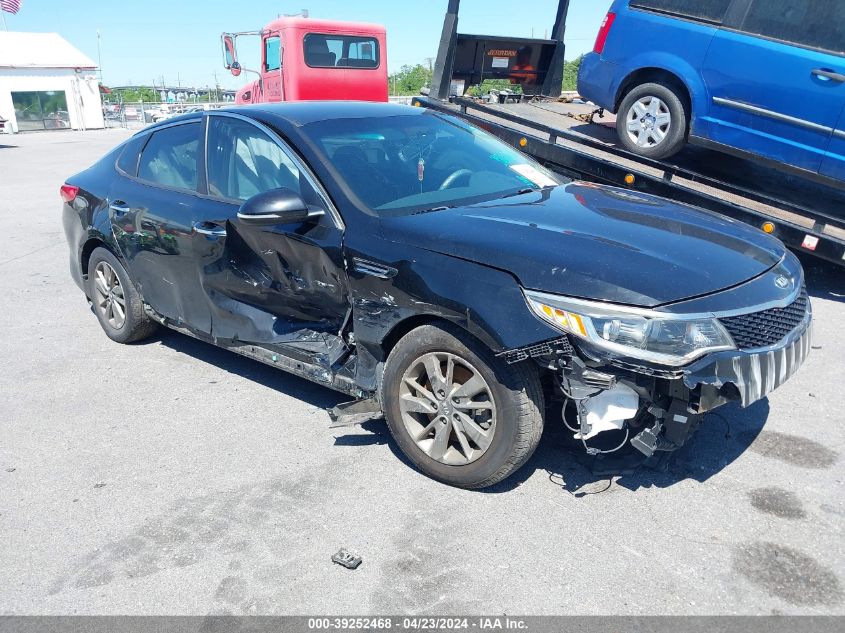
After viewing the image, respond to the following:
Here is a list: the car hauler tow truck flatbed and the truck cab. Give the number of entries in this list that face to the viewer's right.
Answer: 0

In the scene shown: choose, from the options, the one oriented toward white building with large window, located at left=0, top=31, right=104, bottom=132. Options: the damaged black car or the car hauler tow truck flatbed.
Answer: the car hauler tow truck flatbed

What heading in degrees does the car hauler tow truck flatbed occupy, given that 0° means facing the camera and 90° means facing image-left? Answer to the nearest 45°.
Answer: approximately 135°

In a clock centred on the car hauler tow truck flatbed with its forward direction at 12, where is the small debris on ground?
The small debris on ground is roughly at 8 o'clock from the car hauler tow truck flatbed.

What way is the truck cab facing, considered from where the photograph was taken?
facing away from the viewer and to the left of the viewer

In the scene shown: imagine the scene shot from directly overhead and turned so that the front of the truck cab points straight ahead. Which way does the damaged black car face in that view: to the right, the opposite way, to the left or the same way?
the opposite way

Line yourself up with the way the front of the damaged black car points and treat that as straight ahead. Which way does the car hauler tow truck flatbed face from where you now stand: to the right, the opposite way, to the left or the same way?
the opposite way

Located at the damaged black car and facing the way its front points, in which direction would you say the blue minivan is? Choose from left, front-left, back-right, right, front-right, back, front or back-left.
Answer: left

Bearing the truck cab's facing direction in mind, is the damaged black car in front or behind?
behind

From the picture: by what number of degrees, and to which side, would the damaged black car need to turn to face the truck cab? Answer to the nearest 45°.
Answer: approximately 135° to its left

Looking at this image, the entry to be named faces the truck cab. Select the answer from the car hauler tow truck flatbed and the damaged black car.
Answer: the car hauler tow truck flatbed

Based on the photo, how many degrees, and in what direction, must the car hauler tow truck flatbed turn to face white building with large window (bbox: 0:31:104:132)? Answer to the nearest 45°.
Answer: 0° — it already faces it

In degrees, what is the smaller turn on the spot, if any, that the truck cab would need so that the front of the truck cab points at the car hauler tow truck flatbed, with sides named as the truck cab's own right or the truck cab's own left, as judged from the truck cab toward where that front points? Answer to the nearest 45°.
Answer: approximately 135° to the truck cab's own left

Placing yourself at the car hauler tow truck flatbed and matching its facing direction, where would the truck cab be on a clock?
The truck cab is roughly at 12 o'clock from the car hauler tow truck flatbed.

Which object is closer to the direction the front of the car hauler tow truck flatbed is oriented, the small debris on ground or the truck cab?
the truck cab
